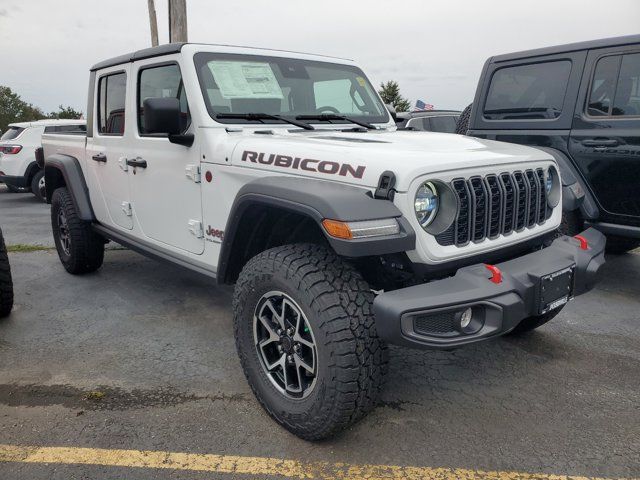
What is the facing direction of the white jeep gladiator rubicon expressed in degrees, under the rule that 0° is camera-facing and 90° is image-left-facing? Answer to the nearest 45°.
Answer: approximately 315°

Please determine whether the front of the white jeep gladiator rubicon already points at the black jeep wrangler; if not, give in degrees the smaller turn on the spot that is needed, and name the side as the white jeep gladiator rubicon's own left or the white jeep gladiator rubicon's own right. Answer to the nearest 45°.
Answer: approximately 90° to the white jeep gladiator rubicon's own left

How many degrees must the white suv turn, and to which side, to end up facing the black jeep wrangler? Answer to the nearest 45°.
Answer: approximately 90° to its right

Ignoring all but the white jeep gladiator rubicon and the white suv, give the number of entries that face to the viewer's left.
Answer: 0

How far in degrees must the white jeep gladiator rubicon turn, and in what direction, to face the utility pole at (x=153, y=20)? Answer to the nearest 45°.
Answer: approximately 135° to its left

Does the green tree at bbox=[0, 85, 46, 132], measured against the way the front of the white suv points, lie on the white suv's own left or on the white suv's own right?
on the white suv's own left

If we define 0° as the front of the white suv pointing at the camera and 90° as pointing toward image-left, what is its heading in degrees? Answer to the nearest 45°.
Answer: approximately 225°

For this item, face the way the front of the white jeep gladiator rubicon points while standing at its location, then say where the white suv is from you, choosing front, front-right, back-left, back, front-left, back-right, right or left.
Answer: back

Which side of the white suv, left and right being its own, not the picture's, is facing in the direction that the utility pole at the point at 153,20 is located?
front

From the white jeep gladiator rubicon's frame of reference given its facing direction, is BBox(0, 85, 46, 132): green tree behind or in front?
behind

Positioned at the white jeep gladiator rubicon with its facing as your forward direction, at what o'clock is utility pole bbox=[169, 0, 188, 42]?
The utility pole is roughly at 7 o'clock from the white jeep gladiator rubicon.
